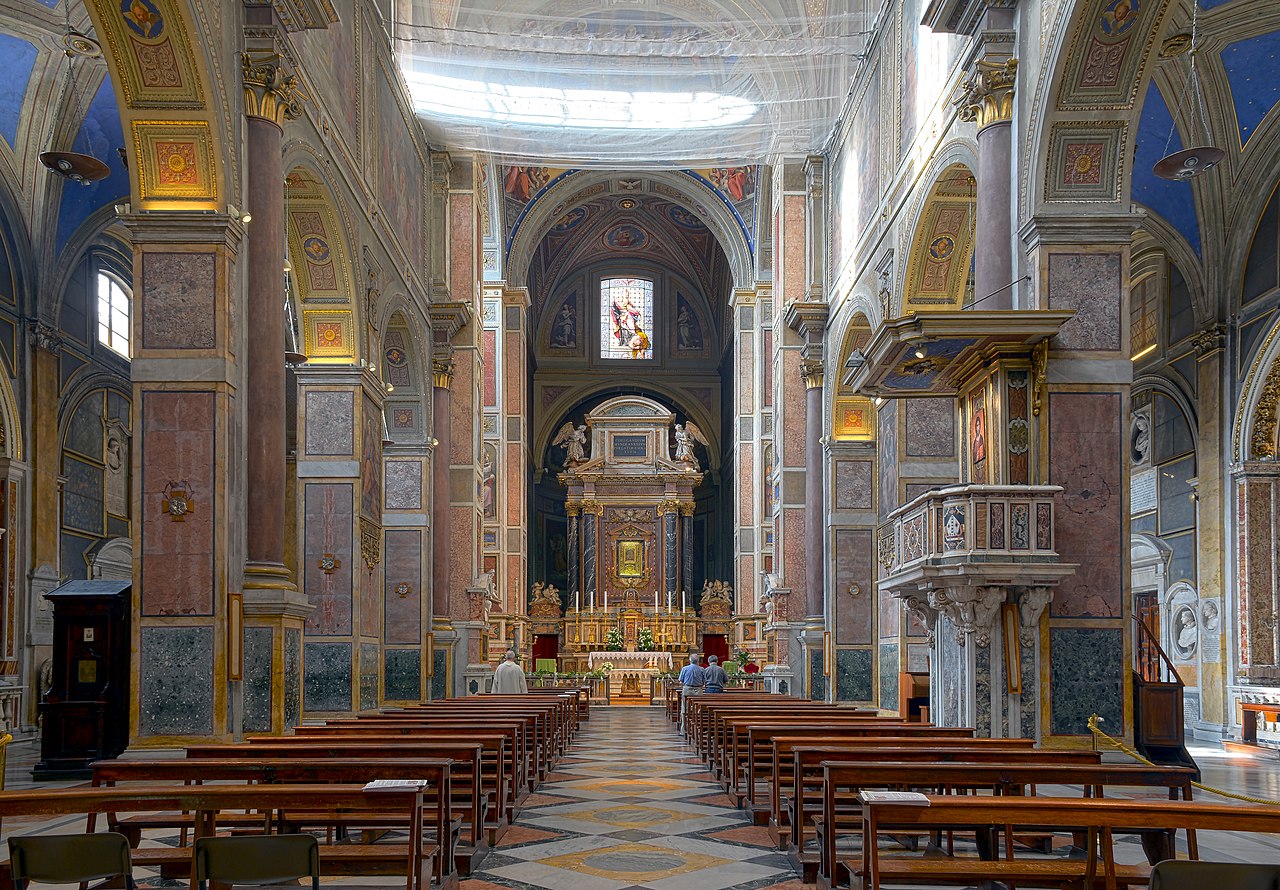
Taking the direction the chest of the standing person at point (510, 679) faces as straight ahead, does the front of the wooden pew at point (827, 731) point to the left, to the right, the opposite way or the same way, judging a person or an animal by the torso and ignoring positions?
the same way

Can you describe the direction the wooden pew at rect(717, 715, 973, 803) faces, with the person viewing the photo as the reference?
facing away from the viewer

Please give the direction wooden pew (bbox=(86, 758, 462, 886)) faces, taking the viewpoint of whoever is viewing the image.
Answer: facing away from the viewer

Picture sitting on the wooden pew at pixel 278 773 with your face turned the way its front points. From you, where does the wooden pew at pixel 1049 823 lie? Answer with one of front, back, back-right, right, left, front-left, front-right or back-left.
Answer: back-right

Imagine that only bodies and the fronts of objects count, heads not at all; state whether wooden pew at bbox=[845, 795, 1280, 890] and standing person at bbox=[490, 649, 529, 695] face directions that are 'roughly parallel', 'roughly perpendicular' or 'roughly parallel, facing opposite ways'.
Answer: roughly parallel

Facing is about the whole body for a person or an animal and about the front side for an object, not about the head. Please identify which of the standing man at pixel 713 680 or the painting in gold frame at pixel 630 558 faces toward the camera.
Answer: the painting in gold frame

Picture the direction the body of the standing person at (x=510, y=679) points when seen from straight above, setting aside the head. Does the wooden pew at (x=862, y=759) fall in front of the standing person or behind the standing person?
behind

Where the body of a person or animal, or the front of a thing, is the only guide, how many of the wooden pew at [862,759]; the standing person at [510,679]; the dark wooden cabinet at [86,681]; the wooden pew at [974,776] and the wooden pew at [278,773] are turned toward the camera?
1

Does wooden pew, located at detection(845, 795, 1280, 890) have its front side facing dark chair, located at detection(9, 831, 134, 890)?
no

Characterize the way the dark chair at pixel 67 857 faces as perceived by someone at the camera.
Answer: facing away from the viewer

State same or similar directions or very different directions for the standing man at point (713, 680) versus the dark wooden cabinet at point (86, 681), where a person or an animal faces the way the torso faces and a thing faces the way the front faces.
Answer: very different directions

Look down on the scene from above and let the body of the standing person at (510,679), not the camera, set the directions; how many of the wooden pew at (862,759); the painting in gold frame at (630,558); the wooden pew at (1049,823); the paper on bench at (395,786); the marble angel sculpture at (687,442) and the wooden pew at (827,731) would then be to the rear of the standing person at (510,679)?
4

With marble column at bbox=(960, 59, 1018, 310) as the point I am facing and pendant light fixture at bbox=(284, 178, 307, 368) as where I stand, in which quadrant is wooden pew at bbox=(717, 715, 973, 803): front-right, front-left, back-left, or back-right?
front-right

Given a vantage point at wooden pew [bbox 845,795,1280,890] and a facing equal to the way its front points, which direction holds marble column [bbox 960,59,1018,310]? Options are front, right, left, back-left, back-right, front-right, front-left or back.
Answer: front

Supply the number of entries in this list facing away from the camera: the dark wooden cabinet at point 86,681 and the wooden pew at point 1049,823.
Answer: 1

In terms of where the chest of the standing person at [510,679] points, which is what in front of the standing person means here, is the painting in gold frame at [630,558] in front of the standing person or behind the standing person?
in front

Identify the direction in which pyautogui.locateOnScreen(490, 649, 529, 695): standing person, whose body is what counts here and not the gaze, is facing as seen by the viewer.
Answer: away from the camera

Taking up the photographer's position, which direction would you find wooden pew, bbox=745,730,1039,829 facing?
facing away from the viewer

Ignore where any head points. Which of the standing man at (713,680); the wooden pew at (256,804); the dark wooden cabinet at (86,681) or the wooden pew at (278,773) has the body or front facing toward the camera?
the dark wooden cabinet

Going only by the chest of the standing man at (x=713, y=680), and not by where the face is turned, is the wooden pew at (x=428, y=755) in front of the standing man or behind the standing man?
behind

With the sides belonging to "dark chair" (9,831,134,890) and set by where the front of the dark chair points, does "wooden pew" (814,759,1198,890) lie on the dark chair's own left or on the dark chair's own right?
on the dark chair's own right

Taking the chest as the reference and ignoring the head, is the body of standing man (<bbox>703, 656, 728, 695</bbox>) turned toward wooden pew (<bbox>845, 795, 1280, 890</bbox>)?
no
